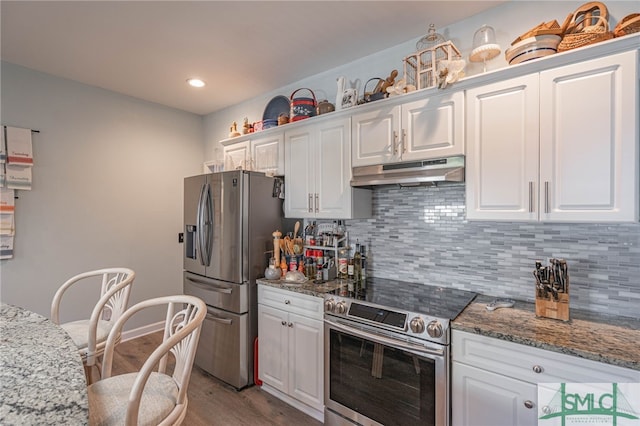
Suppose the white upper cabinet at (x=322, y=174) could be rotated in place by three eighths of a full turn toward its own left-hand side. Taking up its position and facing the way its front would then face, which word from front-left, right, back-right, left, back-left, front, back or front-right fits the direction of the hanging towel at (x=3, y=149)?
back

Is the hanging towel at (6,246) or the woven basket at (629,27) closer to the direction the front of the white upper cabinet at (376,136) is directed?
the hanging towel

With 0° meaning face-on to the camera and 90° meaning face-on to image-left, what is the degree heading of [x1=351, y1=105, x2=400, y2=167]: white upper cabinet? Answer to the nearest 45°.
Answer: approximately 45°

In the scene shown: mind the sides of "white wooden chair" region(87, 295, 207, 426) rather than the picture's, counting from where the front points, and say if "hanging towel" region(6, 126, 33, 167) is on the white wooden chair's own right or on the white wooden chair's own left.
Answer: on the white wooden chair's own right

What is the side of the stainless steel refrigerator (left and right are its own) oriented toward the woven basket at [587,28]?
left

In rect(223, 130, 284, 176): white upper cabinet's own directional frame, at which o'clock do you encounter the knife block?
The knife block is roughly at 9 o'clock from the white upper cabinet.
